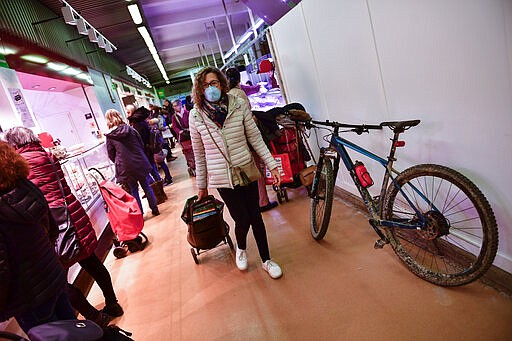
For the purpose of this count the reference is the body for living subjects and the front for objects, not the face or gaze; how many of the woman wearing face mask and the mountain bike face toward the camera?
1

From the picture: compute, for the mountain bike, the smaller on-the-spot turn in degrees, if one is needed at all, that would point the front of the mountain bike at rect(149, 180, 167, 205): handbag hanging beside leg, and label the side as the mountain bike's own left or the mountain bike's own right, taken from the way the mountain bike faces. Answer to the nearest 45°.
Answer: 0° — it already faces it

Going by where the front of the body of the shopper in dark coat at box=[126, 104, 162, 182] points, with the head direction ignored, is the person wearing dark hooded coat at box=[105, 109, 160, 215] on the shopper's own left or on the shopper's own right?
on the shopper's own left

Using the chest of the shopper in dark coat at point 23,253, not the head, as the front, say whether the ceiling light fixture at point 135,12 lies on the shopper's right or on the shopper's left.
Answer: on the shopper's right

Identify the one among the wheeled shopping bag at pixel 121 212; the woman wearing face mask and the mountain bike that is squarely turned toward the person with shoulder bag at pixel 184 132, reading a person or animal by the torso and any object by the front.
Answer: the mountain bike

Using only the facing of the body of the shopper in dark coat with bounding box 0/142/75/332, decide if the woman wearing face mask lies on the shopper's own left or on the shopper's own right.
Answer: on the shopper's own right
